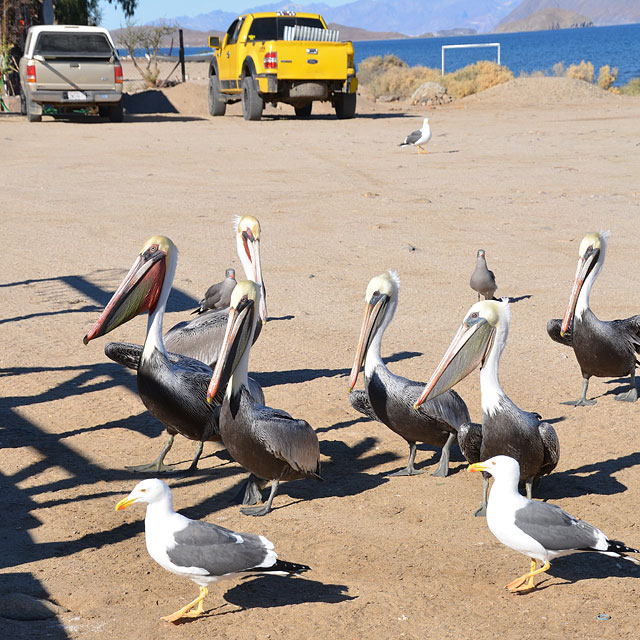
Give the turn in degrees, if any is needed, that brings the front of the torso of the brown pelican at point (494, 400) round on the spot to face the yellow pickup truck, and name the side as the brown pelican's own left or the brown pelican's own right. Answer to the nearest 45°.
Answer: approximately 135° to the brown pelican's own right

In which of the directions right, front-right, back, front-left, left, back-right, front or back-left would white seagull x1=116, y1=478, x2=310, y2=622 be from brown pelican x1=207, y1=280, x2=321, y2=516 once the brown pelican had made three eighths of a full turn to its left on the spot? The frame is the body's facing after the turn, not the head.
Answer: right

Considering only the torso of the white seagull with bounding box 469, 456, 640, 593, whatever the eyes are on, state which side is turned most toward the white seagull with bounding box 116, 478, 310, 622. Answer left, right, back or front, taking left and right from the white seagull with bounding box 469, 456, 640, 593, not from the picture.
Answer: front

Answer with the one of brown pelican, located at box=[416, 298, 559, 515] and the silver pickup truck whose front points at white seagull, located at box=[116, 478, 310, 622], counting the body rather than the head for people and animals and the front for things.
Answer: the brown pelican

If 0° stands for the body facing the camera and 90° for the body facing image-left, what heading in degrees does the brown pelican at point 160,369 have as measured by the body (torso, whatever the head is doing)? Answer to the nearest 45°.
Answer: approximately 90°

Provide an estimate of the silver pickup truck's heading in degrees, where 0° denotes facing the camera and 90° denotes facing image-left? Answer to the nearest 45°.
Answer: approximately 180°

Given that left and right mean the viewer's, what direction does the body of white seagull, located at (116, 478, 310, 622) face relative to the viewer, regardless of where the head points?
facing to the left of the viewer

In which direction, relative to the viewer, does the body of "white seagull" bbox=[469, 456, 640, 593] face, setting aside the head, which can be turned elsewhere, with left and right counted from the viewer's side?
facing to the left of the viewer

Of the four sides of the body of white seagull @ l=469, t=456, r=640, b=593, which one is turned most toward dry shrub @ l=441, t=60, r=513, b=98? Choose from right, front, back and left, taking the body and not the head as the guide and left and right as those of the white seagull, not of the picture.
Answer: right
